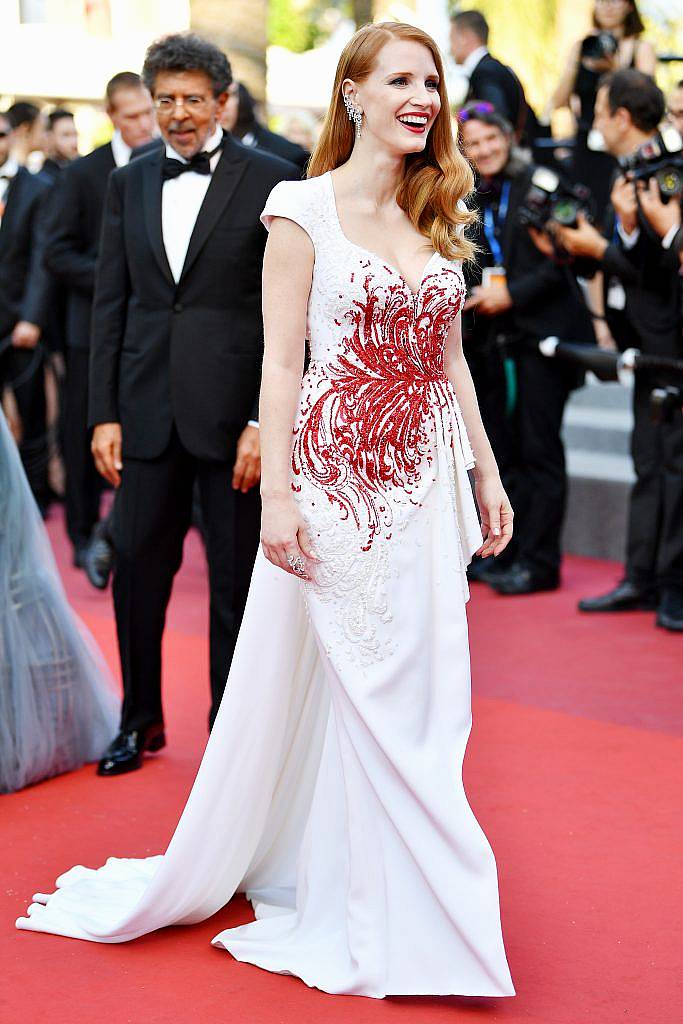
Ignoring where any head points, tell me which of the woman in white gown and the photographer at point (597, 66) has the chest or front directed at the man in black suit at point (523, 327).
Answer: the photographer

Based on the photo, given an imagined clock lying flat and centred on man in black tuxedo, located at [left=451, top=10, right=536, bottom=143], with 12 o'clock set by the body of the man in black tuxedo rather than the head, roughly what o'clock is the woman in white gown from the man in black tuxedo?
The woman in white gown is roughly at 9 o'clock from the man in black tuxedo.

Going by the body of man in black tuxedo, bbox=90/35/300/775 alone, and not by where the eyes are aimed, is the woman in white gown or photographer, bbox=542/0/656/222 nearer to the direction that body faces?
the woman in white gown

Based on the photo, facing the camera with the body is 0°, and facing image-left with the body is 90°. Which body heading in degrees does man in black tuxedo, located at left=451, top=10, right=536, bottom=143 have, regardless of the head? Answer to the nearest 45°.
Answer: approximately 90°

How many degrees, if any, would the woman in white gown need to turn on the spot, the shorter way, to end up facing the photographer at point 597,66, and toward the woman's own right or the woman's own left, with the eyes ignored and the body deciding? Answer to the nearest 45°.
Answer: approximately 135° to the woman's own left

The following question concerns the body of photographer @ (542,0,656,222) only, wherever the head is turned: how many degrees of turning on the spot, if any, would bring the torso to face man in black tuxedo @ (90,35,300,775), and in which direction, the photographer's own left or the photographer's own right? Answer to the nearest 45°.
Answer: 0° — they already face them

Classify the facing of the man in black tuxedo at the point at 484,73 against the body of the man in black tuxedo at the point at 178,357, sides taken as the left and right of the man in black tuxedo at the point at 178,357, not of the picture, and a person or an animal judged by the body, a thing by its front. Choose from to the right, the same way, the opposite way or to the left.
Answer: to the right

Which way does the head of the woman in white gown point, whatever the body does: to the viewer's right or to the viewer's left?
to the viewer's right

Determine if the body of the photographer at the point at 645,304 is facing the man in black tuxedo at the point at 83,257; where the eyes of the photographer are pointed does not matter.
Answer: yes

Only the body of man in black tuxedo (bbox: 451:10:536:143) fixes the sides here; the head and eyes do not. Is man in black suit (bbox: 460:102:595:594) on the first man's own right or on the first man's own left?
on the first man's own left

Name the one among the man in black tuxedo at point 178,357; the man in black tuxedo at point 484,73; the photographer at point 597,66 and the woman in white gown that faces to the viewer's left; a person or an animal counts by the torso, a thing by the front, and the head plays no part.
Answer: the man in black tuxedo at point 484,73

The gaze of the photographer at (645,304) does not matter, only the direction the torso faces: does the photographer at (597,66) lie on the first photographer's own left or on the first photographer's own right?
on the first photographer's own right
